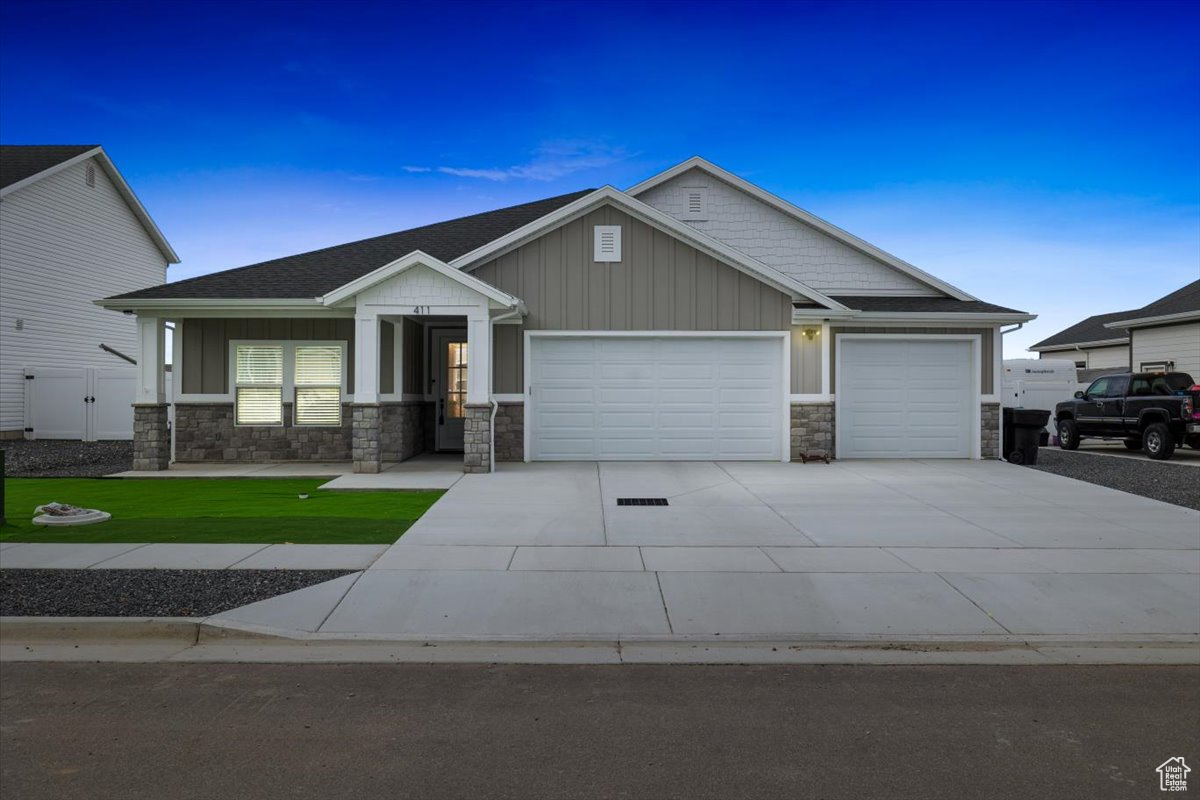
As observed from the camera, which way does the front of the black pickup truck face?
facing away from the viewer and to the left of the viewer

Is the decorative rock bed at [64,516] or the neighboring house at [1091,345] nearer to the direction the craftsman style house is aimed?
the decorative rock bed

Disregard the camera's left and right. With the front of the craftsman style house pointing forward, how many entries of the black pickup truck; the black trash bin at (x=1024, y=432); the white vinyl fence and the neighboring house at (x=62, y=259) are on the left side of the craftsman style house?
2

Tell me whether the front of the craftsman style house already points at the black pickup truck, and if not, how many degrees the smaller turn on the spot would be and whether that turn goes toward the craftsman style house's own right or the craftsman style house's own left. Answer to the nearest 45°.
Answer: approximately 90° to the craftsman style house's own left

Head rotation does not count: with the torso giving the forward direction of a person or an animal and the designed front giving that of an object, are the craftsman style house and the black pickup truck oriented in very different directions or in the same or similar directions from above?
very different directions

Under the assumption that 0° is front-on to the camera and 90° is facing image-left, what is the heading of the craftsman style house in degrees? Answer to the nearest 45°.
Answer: approximately 0°

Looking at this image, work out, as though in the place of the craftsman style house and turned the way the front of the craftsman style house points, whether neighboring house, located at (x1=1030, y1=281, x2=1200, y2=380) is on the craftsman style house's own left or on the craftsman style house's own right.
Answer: on the craftsman style house's own left

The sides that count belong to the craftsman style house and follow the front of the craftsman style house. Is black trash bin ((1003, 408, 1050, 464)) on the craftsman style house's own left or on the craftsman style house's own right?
on the craftsman style house's own left

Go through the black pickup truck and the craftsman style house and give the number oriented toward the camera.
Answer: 1

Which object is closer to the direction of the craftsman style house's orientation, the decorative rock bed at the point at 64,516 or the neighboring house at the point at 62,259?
the decorative rock bed

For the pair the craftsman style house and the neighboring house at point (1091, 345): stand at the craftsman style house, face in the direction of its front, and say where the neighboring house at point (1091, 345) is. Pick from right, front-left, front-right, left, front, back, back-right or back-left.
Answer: back-left
